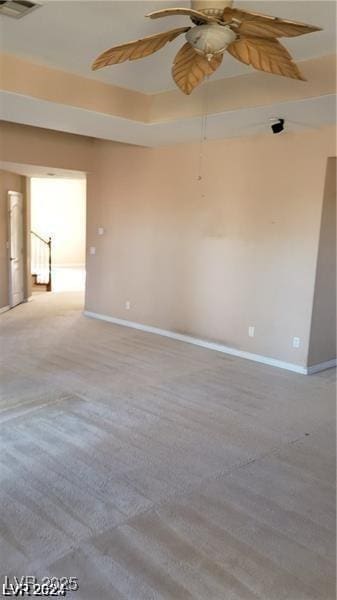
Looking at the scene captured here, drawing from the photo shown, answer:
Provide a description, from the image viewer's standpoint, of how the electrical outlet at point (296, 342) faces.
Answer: facing the viewer and to the left of the viewer

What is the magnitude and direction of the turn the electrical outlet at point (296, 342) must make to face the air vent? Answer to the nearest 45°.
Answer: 0° — it already faces it

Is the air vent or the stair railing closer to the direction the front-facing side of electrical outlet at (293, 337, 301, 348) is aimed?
the air vent

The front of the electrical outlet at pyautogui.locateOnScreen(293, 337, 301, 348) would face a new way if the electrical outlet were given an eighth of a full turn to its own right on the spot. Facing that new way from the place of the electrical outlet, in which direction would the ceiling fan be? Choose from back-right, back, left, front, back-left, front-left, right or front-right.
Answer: left

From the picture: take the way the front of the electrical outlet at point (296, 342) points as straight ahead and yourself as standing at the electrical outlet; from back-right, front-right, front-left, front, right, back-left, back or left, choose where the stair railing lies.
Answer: right
